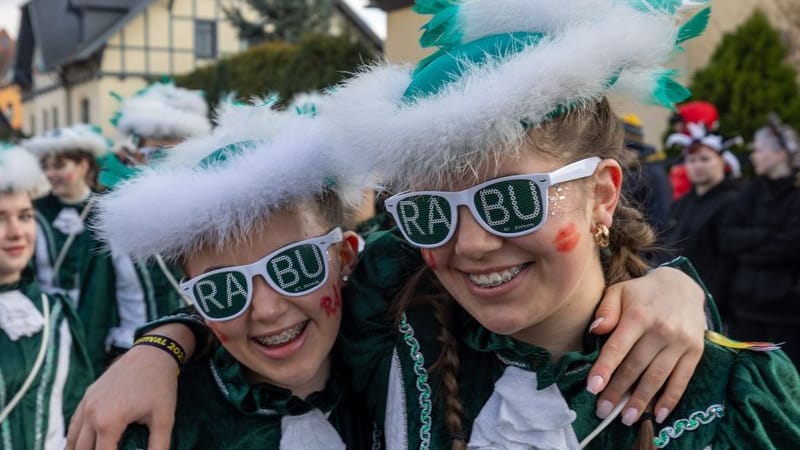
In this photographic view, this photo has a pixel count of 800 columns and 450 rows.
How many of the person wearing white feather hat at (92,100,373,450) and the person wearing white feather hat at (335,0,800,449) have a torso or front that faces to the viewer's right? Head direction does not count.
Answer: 0

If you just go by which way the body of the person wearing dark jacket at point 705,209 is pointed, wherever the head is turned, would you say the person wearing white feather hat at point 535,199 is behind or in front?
in front

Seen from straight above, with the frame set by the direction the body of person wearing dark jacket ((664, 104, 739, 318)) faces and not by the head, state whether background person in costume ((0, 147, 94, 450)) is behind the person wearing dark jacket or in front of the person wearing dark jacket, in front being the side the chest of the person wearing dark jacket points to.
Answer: in front

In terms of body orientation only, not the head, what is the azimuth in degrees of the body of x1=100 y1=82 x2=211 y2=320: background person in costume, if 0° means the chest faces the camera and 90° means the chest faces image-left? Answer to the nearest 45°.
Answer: approximately 45°

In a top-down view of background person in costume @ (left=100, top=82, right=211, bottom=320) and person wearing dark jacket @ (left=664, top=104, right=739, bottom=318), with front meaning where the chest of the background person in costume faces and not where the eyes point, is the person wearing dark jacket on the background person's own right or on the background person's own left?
on the background person's own left

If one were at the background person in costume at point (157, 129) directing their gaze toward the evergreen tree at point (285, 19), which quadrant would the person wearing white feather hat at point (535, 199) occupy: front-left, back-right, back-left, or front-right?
back-right

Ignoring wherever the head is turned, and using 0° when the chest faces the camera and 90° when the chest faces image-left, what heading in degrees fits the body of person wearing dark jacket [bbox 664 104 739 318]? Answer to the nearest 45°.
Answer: approximately 45°

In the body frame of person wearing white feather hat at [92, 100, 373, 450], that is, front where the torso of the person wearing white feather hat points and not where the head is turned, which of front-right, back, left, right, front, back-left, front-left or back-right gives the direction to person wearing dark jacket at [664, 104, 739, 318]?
back-left

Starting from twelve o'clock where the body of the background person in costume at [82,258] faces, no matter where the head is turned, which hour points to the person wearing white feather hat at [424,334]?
The person wearing white feather hat is roughly at 10 o'clock from the background person in costume.

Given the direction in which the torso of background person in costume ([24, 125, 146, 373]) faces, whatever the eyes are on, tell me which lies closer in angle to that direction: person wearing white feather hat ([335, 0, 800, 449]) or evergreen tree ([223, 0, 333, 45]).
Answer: the person wearing white feather hat
